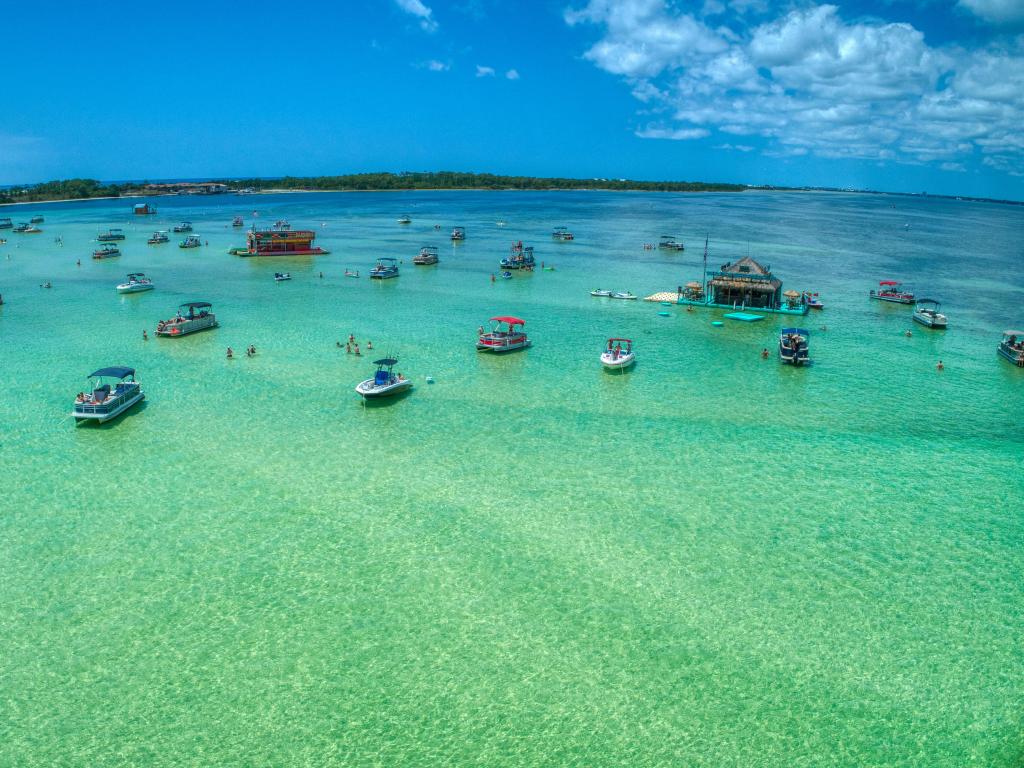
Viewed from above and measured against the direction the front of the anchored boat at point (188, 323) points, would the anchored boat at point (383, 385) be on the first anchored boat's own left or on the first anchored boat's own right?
on the first anchored boat's own left

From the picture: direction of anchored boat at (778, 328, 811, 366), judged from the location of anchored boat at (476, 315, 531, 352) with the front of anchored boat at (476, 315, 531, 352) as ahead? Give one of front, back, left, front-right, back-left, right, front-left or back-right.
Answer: back-left

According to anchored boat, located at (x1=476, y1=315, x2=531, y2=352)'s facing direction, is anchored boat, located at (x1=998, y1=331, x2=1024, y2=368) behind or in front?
behind

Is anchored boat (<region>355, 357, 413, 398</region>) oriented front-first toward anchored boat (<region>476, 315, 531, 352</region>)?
no

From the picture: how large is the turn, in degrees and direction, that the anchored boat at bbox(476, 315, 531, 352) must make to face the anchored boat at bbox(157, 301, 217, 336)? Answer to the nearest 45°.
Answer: approximately 45° to its right

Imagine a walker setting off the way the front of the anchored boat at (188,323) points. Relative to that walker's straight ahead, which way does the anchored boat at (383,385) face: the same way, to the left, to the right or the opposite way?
the same way

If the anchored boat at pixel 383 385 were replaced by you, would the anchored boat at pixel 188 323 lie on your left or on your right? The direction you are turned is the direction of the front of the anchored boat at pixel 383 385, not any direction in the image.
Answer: on your right

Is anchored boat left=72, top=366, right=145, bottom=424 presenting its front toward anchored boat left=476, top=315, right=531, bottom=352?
no

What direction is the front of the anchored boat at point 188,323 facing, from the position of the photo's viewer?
facing the viewer and to the left of the viewer

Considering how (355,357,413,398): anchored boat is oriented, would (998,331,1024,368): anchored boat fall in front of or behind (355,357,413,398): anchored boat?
behind
